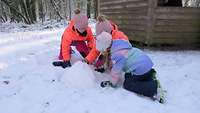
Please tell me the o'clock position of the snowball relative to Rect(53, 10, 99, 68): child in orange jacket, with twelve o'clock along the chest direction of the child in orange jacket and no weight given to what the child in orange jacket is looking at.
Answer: The snowball is roughly at 12 o'clock from the child in orange jacket.

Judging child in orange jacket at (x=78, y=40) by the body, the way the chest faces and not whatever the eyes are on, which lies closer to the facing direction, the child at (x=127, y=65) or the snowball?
the snowball

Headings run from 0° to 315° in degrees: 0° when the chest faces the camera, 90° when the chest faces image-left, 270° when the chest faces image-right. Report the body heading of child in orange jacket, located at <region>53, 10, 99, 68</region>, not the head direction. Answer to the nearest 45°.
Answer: approximately 0°

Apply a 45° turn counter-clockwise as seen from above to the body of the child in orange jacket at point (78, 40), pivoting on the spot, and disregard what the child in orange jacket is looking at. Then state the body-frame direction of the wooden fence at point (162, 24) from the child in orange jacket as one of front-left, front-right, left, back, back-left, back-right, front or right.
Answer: left

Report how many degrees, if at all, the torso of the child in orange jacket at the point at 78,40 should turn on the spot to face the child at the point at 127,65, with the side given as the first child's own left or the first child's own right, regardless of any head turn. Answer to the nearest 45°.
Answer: approximately 45° to the first child's own left
